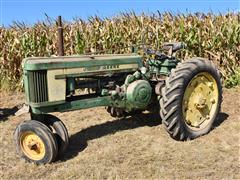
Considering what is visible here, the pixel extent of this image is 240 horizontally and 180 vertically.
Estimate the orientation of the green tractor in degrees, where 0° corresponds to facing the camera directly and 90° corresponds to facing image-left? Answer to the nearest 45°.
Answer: approximately 45°
